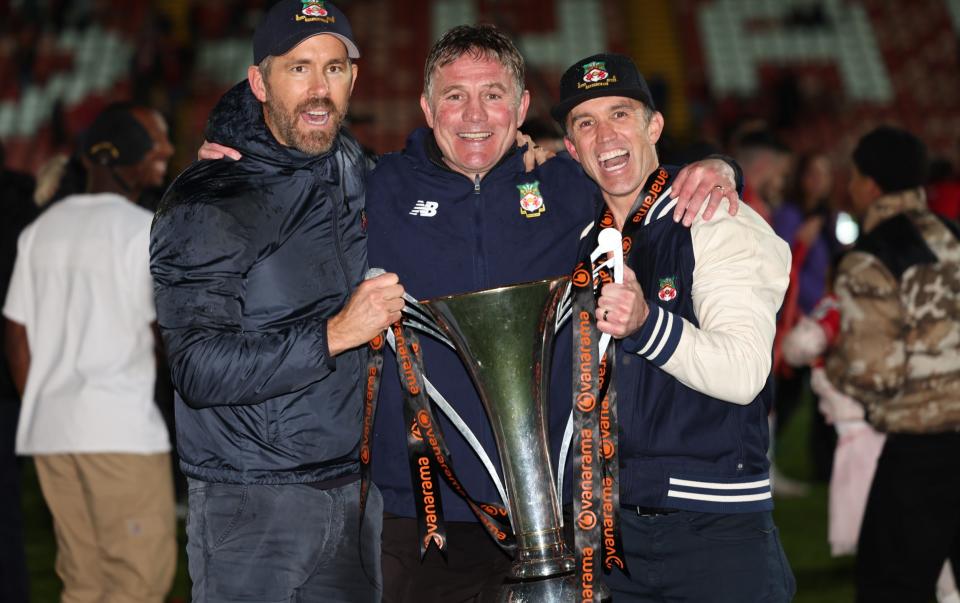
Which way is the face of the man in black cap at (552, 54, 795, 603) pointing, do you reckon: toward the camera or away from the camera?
toward the camera

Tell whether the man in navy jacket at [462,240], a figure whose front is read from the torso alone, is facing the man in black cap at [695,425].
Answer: no

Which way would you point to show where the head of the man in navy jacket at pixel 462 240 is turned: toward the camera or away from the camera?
toward the camera

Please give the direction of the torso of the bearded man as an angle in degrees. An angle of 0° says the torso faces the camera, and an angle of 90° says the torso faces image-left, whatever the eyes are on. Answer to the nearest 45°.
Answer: approximately 315°

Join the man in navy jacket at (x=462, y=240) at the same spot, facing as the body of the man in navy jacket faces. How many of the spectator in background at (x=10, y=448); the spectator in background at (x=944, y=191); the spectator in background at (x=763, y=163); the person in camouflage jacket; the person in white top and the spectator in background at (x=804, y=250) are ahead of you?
0

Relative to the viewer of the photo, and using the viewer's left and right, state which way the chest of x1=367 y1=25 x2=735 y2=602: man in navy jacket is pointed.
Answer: facing the viewer

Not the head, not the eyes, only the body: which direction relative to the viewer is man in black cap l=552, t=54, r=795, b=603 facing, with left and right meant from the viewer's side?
facing the viewer and to the left of the viewer

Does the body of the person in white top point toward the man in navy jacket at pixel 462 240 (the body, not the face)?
no

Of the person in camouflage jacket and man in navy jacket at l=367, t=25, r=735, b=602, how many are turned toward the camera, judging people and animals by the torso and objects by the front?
1

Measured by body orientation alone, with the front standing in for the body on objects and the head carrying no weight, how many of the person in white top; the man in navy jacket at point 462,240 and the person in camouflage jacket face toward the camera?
1

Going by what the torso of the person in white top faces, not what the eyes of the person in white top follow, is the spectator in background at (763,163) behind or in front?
in front

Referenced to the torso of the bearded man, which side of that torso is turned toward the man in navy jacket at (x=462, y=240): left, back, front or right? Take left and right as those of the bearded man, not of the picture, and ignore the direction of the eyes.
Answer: left

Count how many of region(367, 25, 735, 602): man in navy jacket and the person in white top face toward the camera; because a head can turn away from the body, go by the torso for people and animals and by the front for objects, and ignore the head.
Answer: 1

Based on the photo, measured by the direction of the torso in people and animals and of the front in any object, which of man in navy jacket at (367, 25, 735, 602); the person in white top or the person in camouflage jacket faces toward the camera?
the man in navy jacket

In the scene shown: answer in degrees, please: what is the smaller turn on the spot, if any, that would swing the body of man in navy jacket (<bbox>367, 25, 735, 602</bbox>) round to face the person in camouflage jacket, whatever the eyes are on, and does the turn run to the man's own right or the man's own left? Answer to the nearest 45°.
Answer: approximately 135° to the man's own left

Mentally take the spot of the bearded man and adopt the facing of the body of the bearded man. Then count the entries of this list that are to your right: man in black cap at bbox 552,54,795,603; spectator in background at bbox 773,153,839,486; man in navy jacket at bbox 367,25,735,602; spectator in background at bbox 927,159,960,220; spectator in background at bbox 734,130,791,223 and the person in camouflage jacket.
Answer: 0

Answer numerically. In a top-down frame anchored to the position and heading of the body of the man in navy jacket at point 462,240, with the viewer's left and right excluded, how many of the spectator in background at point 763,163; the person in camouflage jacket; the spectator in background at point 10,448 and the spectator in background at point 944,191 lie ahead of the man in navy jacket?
0
